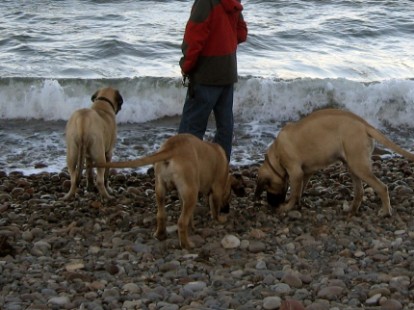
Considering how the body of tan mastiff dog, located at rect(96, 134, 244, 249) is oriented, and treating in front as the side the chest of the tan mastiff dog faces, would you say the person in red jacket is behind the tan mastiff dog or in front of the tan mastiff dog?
in front

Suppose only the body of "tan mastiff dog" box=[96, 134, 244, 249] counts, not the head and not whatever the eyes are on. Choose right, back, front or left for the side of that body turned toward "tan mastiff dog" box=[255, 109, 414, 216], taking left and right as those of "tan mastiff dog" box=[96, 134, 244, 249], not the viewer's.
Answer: front

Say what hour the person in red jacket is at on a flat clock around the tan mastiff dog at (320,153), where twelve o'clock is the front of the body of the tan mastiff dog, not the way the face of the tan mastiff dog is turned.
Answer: The person in red jacket is roughly at 1 o'clock from the tan mastiff dog.

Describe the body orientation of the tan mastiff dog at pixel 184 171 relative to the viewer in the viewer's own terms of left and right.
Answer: facing away from the viewer and to the right of the viewer

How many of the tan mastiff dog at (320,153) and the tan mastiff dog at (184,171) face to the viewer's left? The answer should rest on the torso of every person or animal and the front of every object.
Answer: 1

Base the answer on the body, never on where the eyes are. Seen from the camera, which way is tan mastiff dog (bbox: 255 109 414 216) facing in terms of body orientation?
to the viewer's left

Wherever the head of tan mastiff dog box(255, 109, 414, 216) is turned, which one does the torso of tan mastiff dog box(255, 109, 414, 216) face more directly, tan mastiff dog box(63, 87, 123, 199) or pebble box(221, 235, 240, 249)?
the tan mastiff dog

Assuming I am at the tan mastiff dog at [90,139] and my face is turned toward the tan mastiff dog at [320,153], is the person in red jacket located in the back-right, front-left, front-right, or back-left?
front-left

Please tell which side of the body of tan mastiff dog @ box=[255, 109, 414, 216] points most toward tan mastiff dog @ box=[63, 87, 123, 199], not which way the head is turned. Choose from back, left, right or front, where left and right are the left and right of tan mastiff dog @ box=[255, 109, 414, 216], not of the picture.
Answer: front
